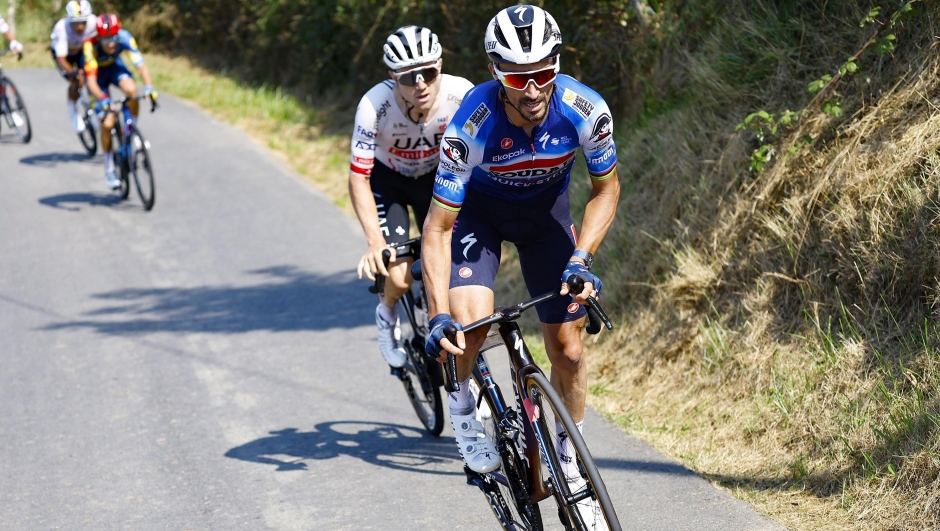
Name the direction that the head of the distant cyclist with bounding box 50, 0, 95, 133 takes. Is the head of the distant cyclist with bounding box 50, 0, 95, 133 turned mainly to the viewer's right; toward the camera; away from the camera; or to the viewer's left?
toward the camera

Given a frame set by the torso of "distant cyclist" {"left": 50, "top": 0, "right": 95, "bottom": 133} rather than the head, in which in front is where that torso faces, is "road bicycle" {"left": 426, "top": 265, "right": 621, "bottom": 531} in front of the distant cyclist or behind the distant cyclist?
in front

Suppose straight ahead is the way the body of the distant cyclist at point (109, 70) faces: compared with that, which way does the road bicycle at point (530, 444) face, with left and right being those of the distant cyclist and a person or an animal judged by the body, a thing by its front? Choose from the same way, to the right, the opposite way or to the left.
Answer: the same way

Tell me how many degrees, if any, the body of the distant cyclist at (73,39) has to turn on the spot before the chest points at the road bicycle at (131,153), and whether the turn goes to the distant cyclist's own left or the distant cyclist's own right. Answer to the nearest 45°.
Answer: approximately 45° to the distant cyclist's own left

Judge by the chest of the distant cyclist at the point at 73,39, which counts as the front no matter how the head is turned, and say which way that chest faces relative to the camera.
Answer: toward the camera

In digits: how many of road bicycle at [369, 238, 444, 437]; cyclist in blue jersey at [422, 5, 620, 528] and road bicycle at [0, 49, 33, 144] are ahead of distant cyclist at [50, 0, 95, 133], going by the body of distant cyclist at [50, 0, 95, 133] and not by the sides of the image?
2

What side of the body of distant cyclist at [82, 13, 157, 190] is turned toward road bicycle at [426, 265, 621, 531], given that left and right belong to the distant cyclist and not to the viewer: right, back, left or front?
front

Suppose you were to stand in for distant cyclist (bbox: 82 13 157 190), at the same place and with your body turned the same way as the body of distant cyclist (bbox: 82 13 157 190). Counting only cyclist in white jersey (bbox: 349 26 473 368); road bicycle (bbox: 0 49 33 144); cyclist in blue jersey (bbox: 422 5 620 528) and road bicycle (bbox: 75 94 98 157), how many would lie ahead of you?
2

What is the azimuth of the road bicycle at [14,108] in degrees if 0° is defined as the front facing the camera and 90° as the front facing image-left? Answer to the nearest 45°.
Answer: approximately 315°

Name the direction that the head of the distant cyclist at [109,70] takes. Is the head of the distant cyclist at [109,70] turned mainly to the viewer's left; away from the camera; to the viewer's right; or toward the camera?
toward the camera

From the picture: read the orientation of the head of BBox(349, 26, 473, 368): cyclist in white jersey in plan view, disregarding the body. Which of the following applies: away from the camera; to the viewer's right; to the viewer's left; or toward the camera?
toward the camera

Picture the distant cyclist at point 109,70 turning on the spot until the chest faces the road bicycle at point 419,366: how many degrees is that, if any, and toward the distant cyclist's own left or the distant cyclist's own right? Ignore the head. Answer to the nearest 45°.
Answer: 0° — they already face it

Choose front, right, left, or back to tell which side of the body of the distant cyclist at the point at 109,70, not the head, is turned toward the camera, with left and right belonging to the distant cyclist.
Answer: front

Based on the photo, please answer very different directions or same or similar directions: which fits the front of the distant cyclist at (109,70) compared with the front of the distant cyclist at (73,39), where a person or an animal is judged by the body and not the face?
same or similar directions

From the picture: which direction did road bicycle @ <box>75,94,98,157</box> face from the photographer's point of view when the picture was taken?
facing the viewer and to the right of the viewer

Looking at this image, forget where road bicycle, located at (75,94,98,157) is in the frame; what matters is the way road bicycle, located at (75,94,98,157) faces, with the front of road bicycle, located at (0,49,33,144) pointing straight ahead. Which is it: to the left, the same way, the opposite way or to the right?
the same way

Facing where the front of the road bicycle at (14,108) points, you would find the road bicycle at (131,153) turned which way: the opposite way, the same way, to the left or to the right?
the same way
